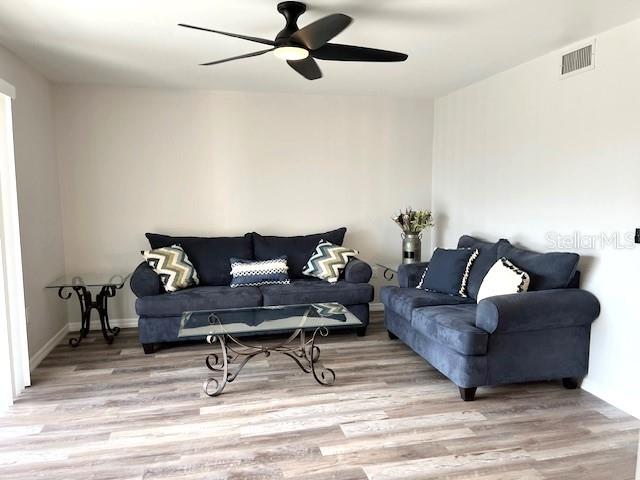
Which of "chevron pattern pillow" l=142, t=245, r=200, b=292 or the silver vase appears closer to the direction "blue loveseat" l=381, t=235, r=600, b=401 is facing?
the chevron pattern pillow

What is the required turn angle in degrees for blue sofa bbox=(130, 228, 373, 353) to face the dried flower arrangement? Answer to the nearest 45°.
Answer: approximately 90° to its left

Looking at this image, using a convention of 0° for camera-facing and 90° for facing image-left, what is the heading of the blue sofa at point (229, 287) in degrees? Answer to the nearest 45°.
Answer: approximately 0°

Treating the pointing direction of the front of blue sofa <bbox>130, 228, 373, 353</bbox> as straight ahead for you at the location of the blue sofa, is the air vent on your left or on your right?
on your left

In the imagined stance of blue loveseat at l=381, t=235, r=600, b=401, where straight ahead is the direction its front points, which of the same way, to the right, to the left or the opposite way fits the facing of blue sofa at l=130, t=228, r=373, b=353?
to the left

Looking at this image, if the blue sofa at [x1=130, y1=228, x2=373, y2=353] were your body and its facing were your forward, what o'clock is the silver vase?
The silver vase is roughly at 9 o'clock from the blue sofa.

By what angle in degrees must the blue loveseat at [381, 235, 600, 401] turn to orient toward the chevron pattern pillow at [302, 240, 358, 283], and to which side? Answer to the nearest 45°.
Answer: approximately 90° to its right

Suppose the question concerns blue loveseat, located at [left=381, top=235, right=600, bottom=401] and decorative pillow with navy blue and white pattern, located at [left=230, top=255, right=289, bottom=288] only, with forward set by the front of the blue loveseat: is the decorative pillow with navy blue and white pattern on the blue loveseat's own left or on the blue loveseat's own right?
on the blue loveseat's own right

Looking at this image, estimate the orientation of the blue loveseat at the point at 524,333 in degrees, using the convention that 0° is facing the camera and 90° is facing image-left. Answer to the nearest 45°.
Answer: approximately 45°
